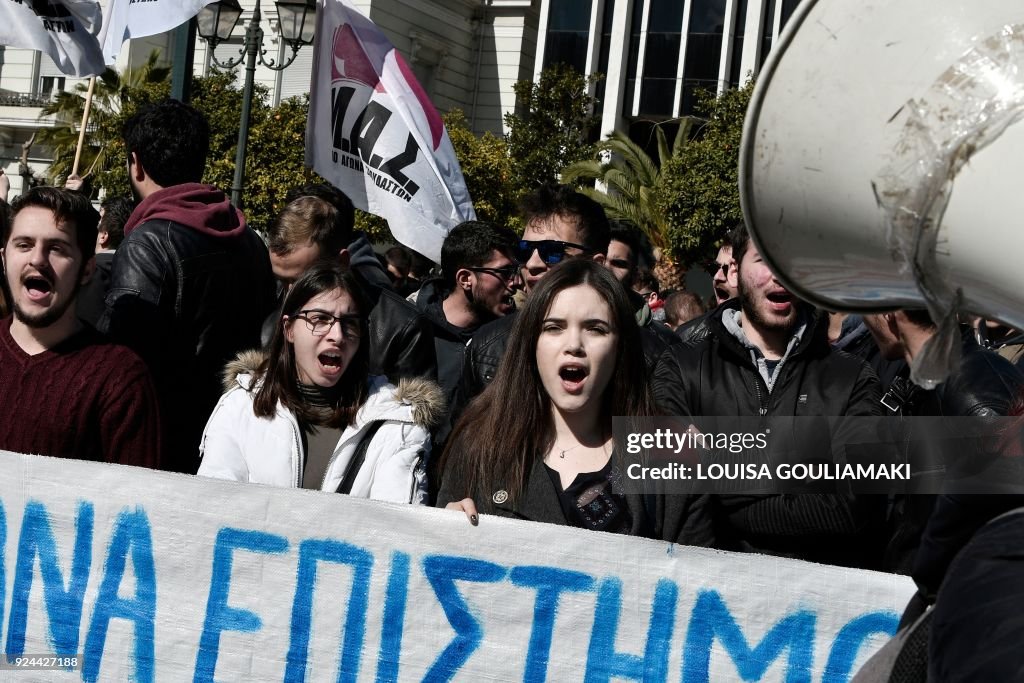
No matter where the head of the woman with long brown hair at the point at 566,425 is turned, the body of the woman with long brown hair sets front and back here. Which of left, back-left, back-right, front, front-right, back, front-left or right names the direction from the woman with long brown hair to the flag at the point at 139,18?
back-right

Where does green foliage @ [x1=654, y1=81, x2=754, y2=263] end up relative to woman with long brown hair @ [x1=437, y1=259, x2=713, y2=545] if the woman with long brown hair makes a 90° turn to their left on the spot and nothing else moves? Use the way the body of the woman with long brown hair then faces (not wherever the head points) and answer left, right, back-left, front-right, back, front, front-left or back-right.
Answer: left

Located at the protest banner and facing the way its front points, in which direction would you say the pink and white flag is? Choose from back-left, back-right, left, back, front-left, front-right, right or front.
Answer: back

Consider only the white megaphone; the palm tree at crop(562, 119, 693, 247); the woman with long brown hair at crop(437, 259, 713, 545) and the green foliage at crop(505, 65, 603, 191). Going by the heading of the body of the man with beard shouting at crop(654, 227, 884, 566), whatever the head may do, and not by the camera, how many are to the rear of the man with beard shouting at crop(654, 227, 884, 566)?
2

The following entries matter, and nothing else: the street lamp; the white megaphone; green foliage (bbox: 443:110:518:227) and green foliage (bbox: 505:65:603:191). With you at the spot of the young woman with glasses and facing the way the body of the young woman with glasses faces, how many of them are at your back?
3

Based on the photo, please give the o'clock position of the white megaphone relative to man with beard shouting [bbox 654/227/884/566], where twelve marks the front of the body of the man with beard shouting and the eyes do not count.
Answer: The white megaphone is roughly at 12 o'clock from the man with beard shouting.

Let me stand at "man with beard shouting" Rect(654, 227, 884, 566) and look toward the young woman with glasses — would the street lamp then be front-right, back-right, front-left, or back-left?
front-right

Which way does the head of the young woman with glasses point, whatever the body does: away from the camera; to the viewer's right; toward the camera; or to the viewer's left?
toward the camera

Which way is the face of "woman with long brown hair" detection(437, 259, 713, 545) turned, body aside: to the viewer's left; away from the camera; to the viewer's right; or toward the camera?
toward the camera

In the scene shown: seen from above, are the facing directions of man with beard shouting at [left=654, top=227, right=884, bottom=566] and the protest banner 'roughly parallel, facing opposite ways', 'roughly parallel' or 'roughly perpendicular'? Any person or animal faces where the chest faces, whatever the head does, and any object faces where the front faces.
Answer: roughly parallel

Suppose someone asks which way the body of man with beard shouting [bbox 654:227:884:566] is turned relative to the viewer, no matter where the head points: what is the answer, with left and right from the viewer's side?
facing the viewer

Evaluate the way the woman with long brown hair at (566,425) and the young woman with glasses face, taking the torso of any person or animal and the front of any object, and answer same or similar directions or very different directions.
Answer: same or similar directions

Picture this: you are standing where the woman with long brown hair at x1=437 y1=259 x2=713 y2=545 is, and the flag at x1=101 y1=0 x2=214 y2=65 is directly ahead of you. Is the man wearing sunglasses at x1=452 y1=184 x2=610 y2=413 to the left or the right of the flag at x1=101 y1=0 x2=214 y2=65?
right

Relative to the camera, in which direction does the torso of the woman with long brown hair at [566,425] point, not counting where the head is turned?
toward the camera

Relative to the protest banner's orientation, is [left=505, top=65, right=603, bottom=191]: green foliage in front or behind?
behind

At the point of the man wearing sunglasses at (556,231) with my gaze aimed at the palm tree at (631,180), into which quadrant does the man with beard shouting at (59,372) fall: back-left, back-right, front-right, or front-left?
back-left
